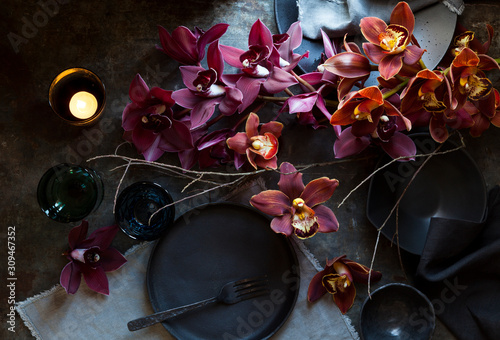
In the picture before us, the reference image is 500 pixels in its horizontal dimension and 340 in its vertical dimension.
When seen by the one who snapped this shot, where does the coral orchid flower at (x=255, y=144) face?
facing the viewer

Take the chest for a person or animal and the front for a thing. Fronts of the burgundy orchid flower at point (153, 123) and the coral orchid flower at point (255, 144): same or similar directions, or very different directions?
same or similar directions

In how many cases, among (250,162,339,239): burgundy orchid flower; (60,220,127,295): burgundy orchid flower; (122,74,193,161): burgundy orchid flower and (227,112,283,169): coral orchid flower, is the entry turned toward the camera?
4

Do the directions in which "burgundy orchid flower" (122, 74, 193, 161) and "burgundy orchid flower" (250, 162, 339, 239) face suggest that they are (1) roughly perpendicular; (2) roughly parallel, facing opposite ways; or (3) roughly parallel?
roughly parallel

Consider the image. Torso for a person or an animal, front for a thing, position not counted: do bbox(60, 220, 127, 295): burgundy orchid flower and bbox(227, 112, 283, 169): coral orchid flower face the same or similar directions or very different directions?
same or similar directions

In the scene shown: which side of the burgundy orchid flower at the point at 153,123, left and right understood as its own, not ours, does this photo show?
front

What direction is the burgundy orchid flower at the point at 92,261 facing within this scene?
toward the camera

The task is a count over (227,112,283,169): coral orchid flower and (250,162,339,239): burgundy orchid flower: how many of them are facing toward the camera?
2

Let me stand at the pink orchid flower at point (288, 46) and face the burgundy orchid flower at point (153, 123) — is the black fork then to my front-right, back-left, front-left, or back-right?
front-left

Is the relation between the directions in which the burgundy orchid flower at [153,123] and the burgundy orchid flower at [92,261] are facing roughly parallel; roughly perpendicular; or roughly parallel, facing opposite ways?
roughly parallel
